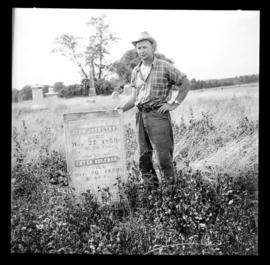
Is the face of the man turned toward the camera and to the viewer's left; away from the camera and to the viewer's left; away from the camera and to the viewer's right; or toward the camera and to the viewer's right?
toward the camera and to the viewer's left

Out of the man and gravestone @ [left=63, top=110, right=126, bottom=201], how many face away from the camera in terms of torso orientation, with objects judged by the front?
0

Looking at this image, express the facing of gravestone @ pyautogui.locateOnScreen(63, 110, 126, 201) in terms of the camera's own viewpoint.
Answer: facing the viewer

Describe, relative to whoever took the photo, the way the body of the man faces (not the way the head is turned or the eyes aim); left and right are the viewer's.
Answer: facing the viewer and to the left of the viewer

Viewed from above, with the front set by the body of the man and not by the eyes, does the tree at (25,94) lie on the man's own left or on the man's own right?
on the man's own right
